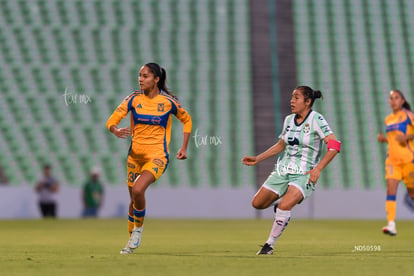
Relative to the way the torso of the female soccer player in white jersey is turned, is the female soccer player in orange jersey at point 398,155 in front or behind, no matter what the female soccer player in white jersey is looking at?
behind

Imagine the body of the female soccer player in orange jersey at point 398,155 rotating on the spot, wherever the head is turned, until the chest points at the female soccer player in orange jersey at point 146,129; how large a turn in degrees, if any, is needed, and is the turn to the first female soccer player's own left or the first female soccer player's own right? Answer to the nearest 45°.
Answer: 0° — they already face them

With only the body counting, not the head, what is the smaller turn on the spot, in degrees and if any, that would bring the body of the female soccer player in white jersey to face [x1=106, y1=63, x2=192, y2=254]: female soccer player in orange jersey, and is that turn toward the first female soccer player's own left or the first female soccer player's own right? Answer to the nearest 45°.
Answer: approximately 45° to the first female soccer player's own right

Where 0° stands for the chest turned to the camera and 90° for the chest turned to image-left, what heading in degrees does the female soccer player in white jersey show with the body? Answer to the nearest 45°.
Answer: approximately 45°

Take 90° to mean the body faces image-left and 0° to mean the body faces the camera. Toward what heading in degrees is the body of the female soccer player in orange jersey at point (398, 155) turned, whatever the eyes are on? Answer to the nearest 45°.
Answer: approximately 45°

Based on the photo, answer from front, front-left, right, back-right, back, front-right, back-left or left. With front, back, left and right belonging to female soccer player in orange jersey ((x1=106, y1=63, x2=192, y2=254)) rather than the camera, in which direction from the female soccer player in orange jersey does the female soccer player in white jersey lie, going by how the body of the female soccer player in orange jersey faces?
back-left

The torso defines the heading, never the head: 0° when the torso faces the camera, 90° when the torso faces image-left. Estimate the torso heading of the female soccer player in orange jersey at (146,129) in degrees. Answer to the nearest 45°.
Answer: approximately 45°
